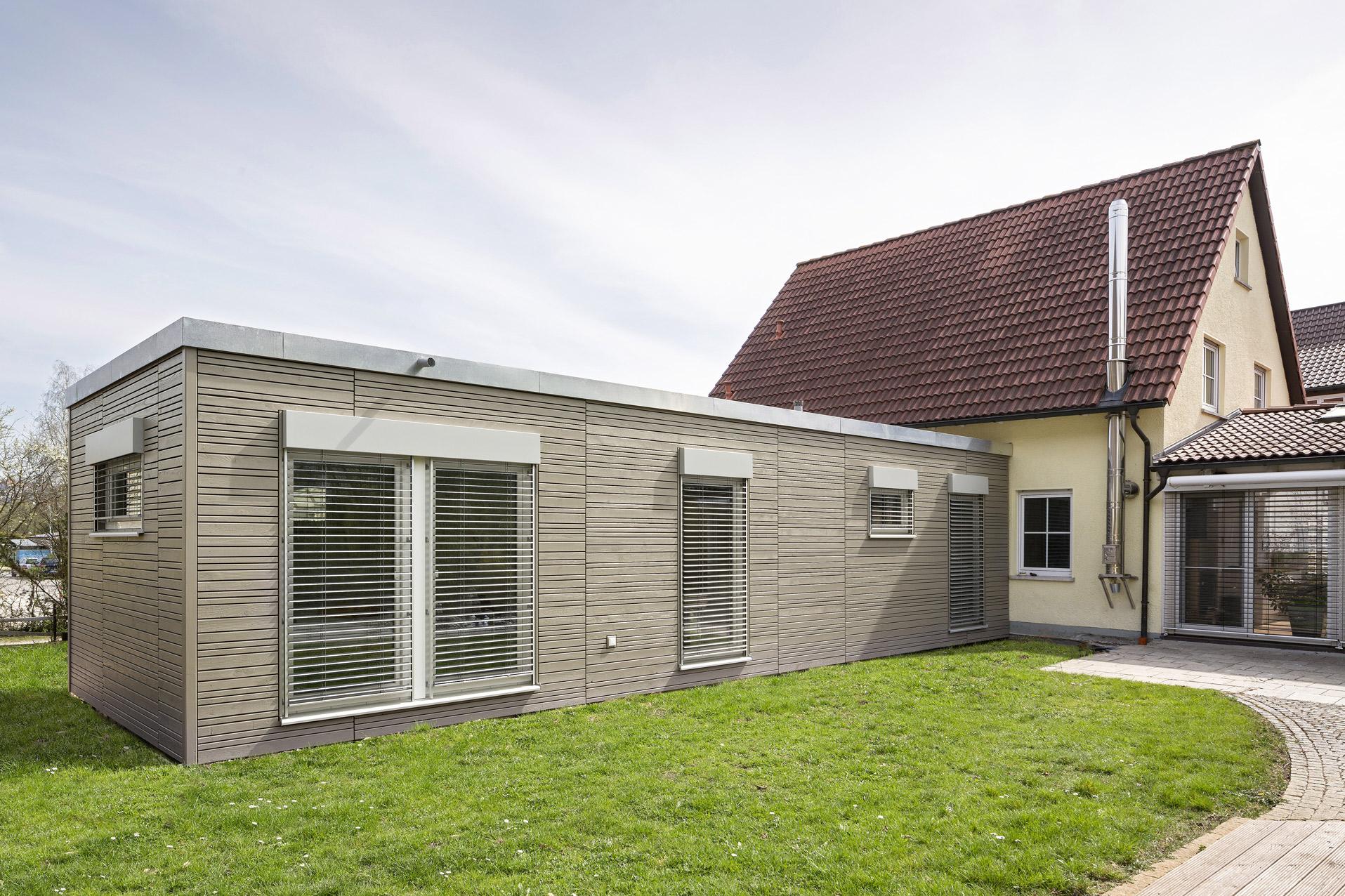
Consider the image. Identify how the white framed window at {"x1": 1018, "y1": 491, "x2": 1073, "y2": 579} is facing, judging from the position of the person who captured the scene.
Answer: facing the viewer

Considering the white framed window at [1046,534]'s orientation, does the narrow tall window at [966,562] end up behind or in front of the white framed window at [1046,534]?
in front

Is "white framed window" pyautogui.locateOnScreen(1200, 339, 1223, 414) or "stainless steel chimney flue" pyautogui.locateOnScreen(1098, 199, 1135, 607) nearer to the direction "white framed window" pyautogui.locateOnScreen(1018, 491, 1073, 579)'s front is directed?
the stainless steel chimney flue

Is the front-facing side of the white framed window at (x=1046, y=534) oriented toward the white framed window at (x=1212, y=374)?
no

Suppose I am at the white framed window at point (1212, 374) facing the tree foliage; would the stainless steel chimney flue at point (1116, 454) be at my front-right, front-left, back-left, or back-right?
front-left

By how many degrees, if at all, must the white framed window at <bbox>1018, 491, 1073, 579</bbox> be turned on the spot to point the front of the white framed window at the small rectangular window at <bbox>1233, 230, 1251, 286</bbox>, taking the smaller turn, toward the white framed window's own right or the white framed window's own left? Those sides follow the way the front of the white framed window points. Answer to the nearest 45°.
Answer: approximately 135° to the white framed window's own left

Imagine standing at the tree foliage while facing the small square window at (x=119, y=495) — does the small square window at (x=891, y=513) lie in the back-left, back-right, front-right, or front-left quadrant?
front-left

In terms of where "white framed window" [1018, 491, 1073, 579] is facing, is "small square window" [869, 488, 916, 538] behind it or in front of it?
in front

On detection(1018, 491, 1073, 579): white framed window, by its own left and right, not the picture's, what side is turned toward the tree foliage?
right

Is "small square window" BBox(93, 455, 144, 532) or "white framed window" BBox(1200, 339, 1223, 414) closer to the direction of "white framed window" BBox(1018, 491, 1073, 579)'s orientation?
the small square window
